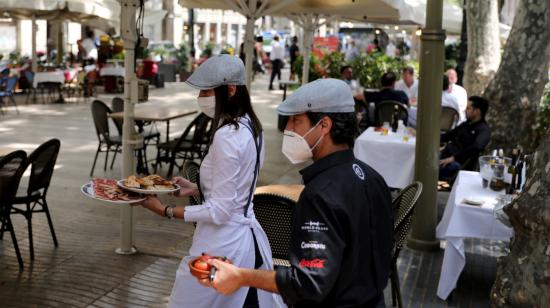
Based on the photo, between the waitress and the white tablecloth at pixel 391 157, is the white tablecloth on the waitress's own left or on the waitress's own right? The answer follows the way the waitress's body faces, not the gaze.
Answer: on the waitress's own right

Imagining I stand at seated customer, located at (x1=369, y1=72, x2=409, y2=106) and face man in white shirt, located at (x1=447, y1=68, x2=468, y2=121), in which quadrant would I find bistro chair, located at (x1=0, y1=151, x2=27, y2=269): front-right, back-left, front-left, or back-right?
back-right

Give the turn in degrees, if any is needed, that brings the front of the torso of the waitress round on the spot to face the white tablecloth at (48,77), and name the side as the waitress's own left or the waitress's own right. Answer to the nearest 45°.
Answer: approximately 90° to the waitress's own right

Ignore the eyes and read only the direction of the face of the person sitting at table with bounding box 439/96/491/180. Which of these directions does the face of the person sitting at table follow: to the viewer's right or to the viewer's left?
to the viewer's left

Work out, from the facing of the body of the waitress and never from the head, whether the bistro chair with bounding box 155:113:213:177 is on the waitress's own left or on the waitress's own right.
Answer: on the waitress's own right

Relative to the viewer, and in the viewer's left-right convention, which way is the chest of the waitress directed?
facing to the left of the viewer

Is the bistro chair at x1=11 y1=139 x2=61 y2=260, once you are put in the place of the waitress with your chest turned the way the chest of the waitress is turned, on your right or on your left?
on your right

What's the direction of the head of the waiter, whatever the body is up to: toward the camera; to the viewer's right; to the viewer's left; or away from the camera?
to the viewer's left

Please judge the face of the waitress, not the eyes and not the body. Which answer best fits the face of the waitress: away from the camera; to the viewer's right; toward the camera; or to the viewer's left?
to the viewer's left
